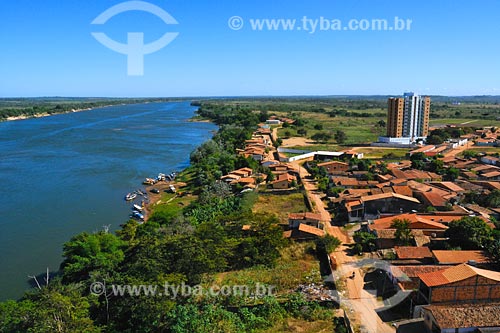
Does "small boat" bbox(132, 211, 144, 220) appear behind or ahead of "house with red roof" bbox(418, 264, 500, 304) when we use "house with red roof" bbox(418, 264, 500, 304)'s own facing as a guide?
ahead

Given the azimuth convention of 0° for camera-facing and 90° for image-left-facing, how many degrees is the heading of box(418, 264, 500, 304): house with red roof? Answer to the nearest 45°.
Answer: approximately 90°

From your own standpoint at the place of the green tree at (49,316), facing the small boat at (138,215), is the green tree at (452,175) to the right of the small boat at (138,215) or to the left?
right

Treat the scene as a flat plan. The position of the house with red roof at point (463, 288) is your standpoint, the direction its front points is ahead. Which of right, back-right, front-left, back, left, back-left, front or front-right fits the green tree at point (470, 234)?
right

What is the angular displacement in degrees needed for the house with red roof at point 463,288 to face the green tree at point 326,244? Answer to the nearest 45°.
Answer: approximately 45° to its right

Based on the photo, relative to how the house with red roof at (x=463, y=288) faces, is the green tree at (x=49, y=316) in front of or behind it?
in front

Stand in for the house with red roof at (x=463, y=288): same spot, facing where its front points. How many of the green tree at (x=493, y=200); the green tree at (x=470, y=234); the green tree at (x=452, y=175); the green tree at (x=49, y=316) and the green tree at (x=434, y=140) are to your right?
4

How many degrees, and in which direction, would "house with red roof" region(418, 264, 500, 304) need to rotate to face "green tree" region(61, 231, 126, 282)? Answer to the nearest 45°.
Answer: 0° — it already faces it

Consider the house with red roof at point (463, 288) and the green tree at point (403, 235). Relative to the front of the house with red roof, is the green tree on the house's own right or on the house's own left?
on the house's own right

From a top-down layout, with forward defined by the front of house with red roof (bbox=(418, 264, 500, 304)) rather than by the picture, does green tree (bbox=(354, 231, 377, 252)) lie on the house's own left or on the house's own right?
on the house's own right
